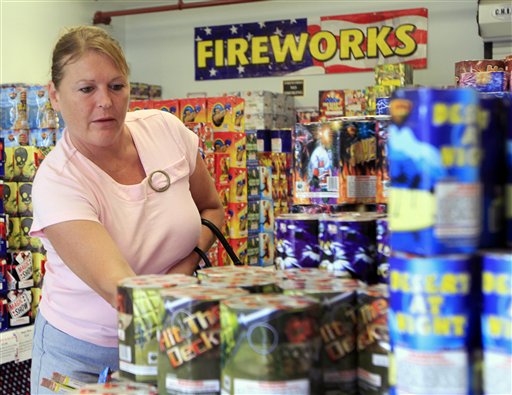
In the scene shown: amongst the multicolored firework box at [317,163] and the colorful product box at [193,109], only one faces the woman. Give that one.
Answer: the colorful product box

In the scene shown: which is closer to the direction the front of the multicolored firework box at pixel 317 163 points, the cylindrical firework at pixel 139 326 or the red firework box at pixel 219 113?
the cylindrical firework

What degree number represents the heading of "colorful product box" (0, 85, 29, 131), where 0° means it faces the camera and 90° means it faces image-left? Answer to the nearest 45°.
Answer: approximately 0°

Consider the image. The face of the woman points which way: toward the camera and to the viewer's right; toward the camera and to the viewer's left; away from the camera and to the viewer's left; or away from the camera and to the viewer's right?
toward the camera and to the viewer's right

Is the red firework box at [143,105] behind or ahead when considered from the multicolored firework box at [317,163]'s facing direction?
behind

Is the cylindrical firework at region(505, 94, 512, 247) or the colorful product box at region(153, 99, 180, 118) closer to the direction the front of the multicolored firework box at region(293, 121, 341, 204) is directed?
the cylindrical firework

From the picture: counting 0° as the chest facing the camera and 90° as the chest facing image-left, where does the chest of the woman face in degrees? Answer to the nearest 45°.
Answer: approximately 315°
